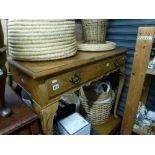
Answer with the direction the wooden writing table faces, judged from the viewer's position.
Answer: facing the viewer and to the right of the viewer
